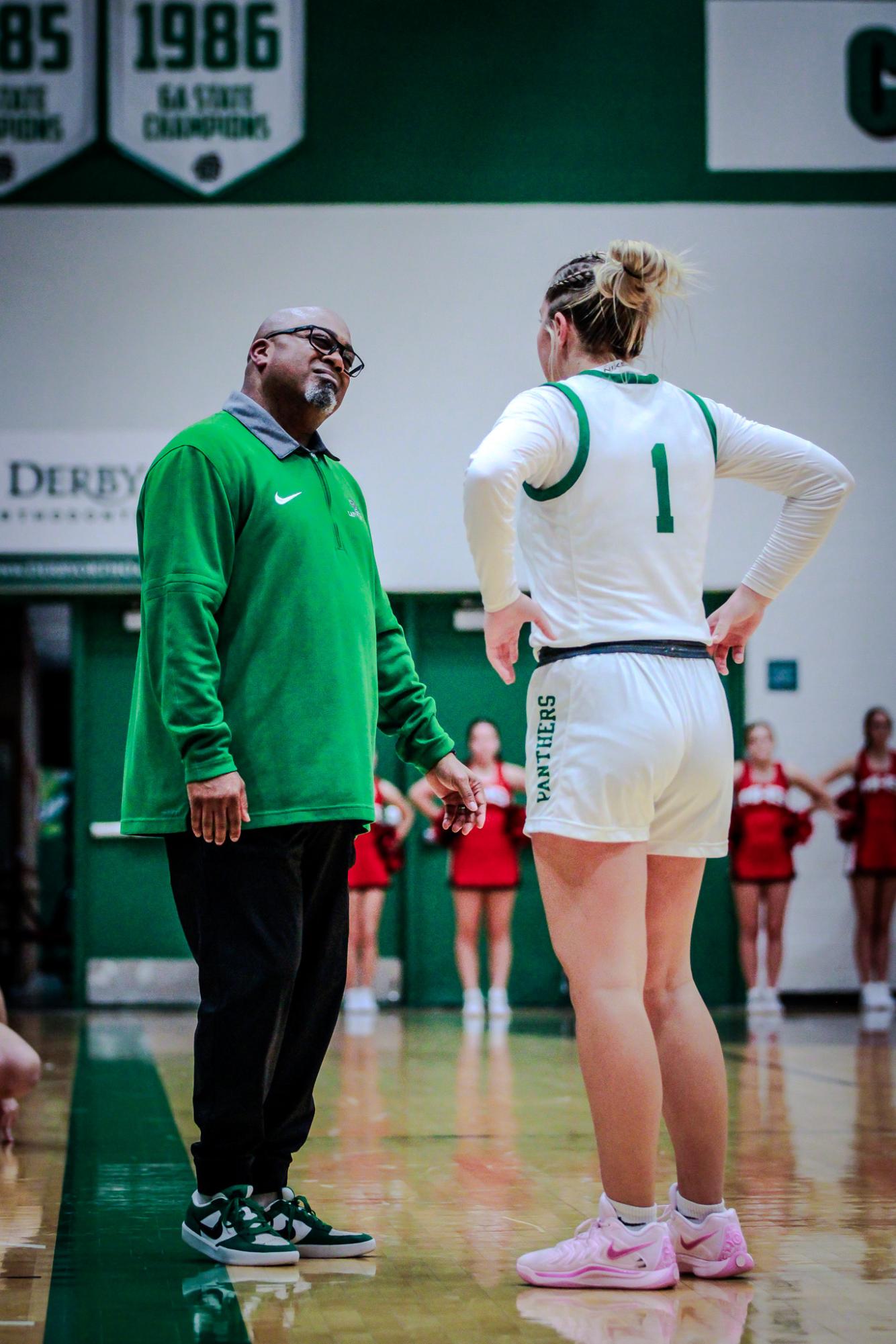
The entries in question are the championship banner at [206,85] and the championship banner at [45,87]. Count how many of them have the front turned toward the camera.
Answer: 2

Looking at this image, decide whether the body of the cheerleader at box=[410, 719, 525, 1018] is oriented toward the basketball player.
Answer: yes

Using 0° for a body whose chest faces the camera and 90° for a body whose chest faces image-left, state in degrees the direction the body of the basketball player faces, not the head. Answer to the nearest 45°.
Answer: approximately 135°

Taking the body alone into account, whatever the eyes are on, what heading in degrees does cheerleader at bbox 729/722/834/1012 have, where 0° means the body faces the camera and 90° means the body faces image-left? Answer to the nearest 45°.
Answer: approximately 0°

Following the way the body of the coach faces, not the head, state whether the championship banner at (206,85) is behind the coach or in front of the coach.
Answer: behind

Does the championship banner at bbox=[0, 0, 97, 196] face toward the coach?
yes

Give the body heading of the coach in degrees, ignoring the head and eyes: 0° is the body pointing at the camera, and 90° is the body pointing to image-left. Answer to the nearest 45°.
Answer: approximately 315°

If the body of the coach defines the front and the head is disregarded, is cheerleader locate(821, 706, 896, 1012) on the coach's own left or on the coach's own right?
on the coach's own left

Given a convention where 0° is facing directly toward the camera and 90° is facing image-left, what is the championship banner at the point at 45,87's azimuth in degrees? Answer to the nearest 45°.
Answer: approximately 0°

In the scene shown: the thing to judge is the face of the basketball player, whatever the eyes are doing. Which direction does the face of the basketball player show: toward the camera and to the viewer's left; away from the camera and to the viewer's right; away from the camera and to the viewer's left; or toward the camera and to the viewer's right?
away from the camera and to the viewer's left
